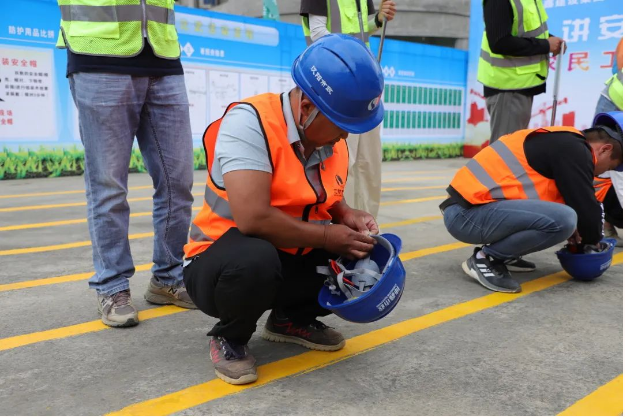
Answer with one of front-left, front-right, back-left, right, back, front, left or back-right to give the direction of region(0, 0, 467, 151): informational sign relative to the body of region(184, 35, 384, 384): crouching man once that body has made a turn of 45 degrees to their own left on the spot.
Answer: left

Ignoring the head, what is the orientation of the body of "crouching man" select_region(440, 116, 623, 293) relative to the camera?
to the viewer's right

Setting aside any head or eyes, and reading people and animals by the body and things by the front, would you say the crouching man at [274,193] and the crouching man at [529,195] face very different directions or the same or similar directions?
same or similar directions

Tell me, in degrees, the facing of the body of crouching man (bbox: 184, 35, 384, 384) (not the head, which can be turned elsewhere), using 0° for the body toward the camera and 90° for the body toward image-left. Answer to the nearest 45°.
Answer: approximately 315°

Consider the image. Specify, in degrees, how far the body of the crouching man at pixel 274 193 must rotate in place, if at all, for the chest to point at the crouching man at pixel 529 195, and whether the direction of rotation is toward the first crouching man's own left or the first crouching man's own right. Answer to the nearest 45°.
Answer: approximately 90° to the first crouching man's own left

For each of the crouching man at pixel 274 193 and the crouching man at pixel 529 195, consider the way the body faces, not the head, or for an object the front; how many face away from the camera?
0

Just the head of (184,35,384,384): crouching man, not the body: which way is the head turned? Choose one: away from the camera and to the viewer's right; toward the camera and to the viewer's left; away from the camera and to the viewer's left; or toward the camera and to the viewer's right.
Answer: toward the camera and to the viewer's right

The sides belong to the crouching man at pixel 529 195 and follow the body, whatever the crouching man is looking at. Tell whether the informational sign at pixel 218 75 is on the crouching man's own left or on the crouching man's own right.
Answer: on the crouching man's own left

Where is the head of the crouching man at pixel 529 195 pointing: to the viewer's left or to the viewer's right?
to the viewer's right

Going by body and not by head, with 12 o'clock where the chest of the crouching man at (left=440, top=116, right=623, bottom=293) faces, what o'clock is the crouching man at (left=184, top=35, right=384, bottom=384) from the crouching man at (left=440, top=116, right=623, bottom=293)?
the crouching man at (left=184, top=35, right=384, bottom=384) is roughly at 4 o'clock from the crouching man at (left=440, top=116, right=623, bottom=293).
